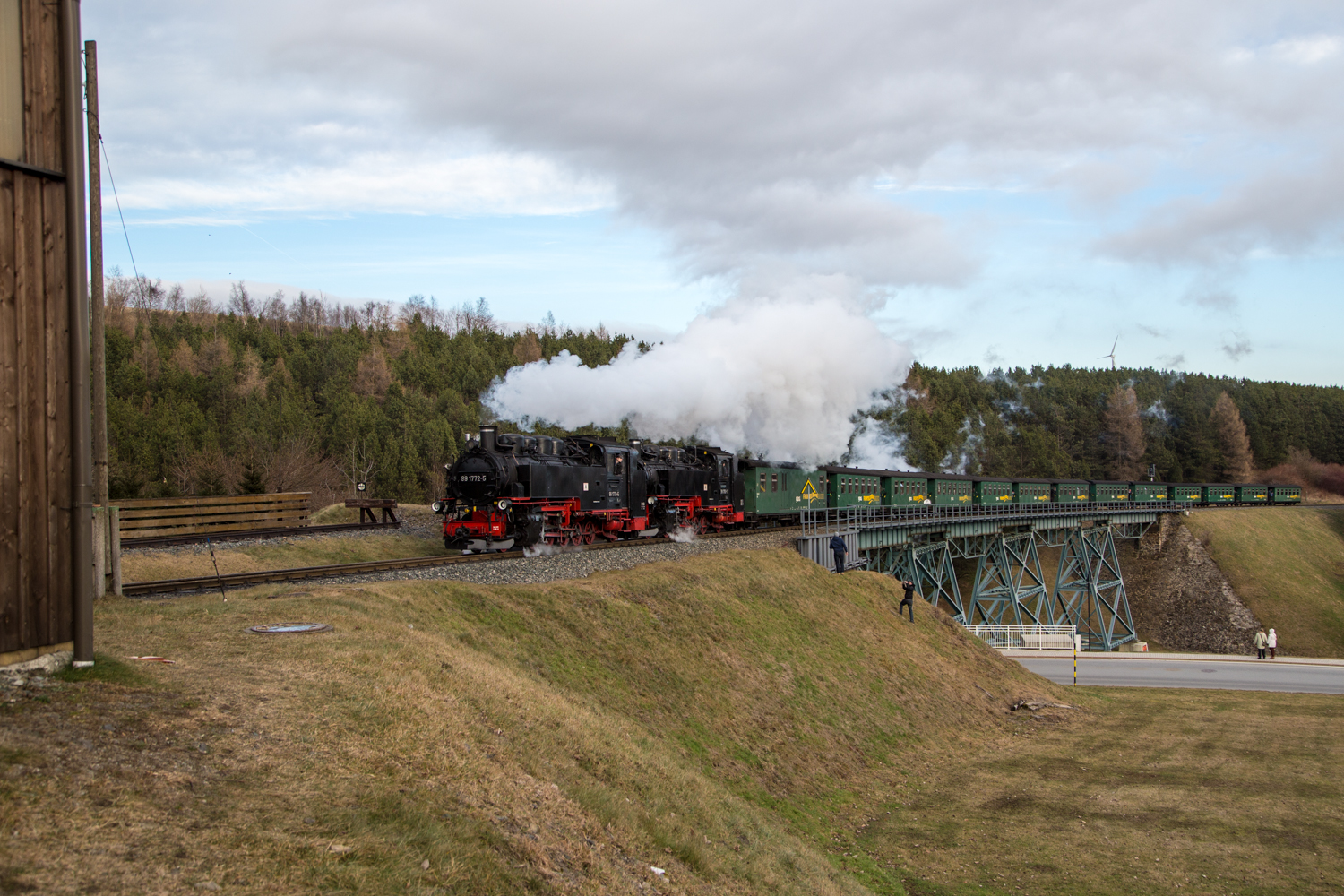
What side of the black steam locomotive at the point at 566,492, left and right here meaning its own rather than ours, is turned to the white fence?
back

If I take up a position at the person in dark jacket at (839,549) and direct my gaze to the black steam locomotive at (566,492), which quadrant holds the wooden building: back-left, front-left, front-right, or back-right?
front-left

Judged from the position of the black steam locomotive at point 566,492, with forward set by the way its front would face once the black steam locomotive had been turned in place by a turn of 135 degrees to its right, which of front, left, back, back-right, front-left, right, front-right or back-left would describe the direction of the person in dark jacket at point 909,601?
right

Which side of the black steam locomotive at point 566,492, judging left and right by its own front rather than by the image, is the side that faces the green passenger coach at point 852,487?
back

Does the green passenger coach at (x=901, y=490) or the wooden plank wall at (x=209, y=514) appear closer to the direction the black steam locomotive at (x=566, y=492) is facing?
the wooden plank wall

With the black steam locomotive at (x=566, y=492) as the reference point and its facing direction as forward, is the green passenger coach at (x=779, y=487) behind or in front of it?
behind

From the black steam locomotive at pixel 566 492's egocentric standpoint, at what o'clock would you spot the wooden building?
The wooden building is roughly at 11 o'clock from the black steam locomotive.

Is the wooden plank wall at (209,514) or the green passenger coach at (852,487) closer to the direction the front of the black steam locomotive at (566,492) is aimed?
the wooden plank wall

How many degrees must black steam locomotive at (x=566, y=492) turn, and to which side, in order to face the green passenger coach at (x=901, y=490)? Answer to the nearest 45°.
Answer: approximately 180°

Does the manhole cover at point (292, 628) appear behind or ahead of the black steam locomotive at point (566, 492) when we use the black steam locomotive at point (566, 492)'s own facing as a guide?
ahead

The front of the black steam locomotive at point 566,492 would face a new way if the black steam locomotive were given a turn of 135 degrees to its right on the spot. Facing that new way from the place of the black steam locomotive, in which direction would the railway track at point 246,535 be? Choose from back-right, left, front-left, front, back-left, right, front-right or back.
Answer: left
